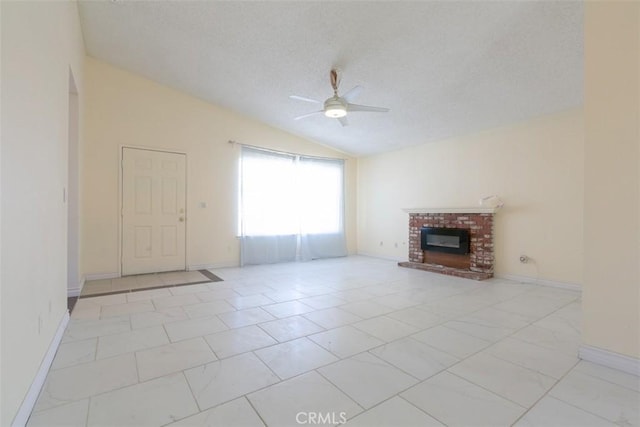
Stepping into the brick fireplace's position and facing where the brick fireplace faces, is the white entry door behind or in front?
in front

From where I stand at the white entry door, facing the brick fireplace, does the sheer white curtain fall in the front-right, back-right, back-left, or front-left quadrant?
front-left

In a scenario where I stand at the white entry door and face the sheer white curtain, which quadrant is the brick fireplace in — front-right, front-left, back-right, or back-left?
front-right

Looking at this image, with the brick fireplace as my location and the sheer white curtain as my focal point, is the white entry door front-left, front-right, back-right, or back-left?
front-left

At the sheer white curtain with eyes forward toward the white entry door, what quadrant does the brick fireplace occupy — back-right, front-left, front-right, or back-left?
back-left

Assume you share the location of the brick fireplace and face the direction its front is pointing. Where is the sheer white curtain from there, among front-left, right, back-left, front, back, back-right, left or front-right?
front-right

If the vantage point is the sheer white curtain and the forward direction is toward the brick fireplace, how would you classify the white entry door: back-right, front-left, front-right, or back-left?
back-right

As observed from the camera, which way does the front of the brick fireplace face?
facing the viewer and to the left of the viewer
